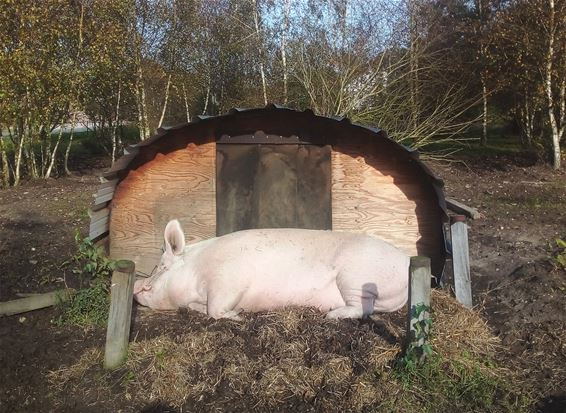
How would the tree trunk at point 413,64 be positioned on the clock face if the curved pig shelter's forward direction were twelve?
The tree trunk is roughly at 7 o'clock from the curved pig shelter.

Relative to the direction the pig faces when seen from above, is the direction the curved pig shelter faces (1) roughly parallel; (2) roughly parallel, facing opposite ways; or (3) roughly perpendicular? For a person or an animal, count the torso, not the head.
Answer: roughly perpendicular

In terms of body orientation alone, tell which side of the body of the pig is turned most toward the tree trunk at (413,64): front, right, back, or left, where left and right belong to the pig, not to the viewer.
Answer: right

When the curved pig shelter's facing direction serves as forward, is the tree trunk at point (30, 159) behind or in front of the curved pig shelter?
behind

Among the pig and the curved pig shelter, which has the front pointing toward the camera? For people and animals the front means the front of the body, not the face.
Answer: the curved pig shelter

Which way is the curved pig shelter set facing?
toward the camera

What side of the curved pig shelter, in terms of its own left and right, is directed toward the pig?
front

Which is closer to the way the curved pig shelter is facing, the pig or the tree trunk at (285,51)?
the pig

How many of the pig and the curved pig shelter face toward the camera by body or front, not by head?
1

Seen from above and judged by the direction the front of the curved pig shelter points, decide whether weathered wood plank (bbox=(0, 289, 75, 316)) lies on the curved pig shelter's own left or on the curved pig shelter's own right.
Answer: on the curved pig shelter's own right

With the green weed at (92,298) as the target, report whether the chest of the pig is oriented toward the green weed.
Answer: yes

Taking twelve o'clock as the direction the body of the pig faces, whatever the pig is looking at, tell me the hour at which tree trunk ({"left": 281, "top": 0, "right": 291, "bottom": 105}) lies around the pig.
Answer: The tree trunk is roughly at 3 o'clock from the pig.

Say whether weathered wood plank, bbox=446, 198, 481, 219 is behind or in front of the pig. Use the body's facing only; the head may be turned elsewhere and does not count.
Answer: behind

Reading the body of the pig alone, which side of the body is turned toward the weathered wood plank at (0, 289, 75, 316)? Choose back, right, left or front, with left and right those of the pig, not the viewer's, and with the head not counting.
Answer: front

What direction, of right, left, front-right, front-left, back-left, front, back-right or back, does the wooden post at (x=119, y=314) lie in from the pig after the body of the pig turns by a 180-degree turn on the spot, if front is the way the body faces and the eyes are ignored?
back-right

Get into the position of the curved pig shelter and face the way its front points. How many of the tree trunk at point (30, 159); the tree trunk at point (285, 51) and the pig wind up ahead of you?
1

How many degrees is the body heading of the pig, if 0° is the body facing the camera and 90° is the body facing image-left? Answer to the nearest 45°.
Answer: approximately 90°
